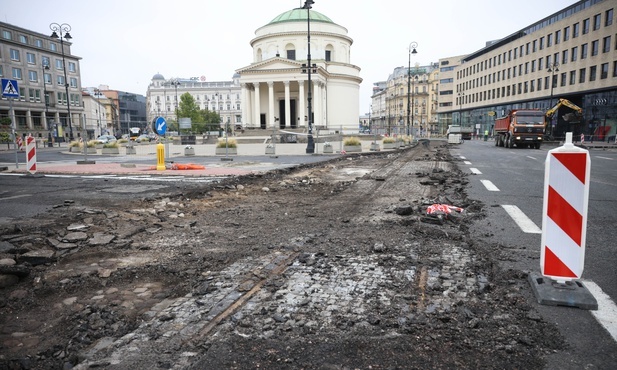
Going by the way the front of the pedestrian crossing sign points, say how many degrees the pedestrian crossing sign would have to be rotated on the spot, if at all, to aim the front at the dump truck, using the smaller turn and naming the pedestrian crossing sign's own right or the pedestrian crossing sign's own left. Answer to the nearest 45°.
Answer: approximately 90° to the pedestrian crossing sign's own left

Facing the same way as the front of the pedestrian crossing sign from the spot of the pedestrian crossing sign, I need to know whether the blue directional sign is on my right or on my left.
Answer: on my left

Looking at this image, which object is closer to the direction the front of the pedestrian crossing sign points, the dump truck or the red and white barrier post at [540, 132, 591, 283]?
the red and white barrier post

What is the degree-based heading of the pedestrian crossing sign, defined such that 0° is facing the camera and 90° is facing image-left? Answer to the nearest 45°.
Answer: approximately 0°
